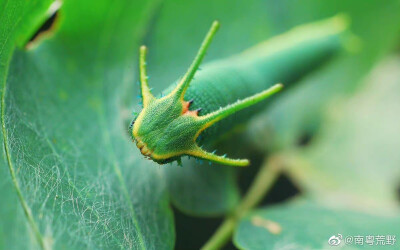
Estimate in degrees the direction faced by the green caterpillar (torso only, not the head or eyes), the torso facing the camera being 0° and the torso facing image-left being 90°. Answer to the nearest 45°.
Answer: approximately 45°
